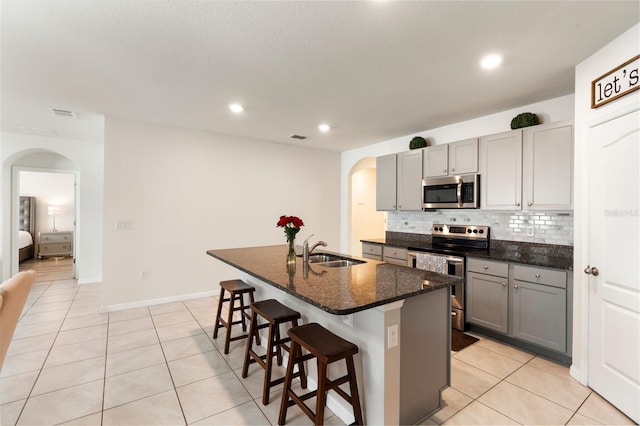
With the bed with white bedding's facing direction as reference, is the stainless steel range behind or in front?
in front

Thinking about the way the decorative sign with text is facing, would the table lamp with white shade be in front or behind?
in front

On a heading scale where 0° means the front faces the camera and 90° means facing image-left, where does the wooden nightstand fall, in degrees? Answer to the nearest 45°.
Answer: approximately 0°

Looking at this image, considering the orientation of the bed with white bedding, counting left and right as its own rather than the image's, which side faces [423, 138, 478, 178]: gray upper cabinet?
front

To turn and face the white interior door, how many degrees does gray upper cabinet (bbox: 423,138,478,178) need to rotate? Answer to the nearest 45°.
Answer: approximately 90° to its left

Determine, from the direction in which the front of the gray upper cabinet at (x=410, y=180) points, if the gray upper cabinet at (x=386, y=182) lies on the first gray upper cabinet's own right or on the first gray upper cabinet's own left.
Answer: on the first gray upper cabinet's own right

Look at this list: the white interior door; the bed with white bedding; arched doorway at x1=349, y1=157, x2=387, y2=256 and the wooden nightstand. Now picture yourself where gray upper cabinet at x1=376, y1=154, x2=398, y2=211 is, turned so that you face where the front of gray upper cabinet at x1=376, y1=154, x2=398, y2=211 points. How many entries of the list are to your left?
1

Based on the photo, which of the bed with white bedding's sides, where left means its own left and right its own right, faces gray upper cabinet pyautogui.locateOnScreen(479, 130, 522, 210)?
front

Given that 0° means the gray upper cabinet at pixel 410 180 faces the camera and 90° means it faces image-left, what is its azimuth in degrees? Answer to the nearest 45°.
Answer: approximately 45°

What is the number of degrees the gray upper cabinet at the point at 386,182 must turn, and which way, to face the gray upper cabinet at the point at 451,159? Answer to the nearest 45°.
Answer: approximately 90° to its left

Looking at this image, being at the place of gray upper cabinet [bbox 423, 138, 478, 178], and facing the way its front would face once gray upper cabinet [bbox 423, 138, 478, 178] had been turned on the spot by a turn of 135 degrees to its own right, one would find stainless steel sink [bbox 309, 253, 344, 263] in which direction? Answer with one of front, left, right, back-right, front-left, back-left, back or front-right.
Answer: back-left

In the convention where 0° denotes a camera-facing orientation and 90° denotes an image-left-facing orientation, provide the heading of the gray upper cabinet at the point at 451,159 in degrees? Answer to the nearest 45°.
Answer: approximately 45°

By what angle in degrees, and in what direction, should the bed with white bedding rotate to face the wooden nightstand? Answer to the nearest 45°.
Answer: approximately 135° to its left
